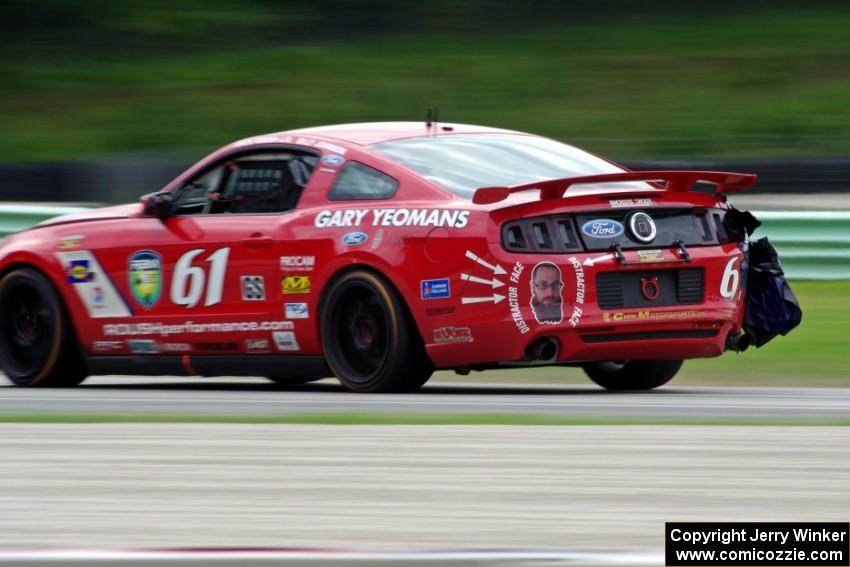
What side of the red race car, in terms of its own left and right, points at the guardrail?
right

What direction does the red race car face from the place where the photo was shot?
facing away from the viewer and to the left of the viewer
